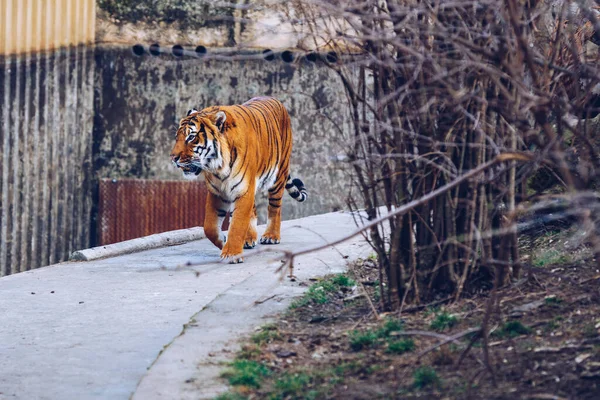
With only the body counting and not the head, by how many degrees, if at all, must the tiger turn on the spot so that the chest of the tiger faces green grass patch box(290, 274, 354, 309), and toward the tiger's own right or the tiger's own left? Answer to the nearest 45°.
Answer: approximately 45° to the tiger's own left

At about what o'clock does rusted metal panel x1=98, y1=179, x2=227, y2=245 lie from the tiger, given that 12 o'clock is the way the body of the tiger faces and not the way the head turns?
The rusted metal panel is roughly at 4 o'clock from the tiger.

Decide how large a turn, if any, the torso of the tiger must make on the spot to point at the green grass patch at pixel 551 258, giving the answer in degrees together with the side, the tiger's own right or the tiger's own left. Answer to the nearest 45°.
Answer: approximately 90° to the tiger's own left

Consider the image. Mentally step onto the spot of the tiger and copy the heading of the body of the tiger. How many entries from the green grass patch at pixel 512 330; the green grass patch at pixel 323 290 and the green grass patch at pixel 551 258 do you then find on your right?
0

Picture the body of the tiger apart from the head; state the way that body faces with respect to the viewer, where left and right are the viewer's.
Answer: facing the viewer and to the left of the viewer

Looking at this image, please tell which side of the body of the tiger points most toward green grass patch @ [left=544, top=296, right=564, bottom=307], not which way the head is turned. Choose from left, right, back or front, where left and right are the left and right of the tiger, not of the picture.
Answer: left

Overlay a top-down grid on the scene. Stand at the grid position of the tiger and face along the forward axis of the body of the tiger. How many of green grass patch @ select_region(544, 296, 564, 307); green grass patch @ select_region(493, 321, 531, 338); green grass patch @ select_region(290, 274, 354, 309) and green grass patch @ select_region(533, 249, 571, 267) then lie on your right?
0

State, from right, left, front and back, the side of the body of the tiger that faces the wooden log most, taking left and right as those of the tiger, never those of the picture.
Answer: right
